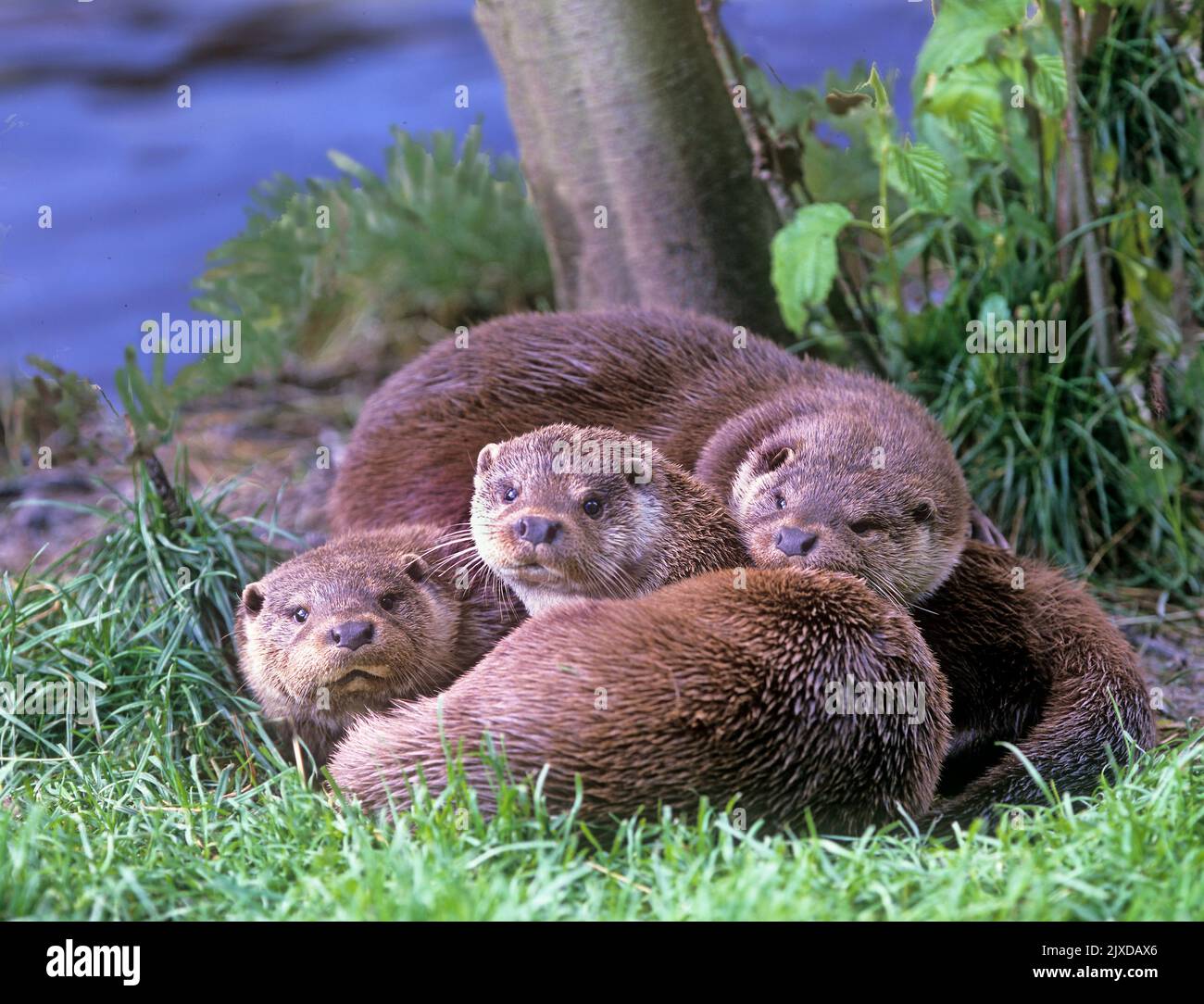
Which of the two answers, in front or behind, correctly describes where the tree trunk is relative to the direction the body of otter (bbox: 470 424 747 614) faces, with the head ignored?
behind

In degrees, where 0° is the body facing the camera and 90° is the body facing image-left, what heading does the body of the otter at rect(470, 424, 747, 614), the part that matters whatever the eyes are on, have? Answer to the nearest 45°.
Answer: approximately 45°

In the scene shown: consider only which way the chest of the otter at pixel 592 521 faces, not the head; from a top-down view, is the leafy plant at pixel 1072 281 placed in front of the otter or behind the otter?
behind
